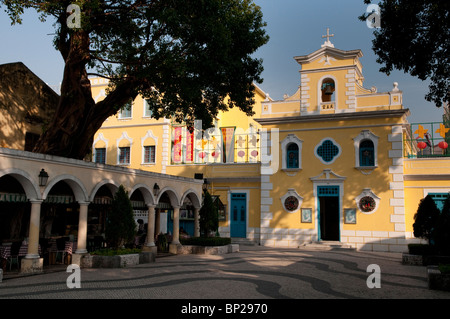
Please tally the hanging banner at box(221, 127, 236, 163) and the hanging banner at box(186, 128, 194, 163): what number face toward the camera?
2

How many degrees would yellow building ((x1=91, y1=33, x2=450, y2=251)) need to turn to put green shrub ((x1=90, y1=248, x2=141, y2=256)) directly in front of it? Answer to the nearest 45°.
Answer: approximately 45° to its right

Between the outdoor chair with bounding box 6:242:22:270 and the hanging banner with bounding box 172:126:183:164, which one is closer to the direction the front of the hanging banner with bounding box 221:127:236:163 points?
the outdoor chair

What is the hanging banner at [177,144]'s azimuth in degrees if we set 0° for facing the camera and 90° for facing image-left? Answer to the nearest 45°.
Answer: approximately 0°

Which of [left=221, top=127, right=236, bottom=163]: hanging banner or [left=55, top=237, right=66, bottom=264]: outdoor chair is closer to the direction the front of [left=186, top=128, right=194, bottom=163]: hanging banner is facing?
the outdoor chair

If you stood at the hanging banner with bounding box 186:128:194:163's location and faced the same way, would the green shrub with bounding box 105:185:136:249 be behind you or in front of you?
in front

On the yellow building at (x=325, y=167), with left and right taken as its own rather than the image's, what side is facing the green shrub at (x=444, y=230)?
front

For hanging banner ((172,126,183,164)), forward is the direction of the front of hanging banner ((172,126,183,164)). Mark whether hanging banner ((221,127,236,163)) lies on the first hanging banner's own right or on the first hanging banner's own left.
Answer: on the first hanging banner's own left
